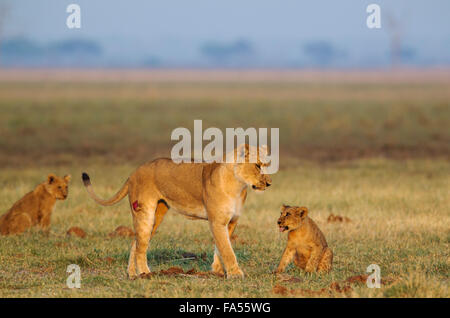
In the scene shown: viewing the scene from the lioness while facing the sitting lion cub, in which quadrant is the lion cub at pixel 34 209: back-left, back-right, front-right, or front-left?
back-left

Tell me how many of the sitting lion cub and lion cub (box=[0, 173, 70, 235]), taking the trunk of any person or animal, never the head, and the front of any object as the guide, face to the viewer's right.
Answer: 1

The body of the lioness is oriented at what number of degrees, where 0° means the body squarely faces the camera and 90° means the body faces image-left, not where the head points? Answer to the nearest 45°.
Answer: approximately 270°

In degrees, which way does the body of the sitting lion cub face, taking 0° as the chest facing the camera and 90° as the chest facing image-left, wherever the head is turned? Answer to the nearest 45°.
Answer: approximately 45°

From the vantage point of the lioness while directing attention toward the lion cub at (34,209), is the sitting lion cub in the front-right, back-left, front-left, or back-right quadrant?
back-right

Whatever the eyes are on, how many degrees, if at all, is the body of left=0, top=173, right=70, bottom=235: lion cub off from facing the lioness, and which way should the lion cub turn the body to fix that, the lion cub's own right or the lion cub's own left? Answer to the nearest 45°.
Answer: approximately 45° to the lion cub's own right

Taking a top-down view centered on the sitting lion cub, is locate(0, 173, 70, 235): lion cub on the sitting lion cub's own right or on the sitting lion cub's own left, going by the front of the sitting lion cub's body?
on the sitting lion cub's own right

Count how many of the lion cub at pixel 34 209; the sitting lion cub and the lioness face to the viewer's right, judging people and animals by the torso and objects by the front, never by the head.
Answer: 2

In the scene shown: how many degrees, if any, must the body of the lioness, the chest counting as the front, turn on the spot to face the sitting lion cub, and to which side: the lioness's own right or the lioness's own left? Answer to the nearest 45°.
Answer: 0° — it already faces it

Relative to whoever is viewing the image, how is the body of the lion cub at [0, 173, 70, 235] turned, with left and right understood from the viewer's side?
facing to the right of the viewer
